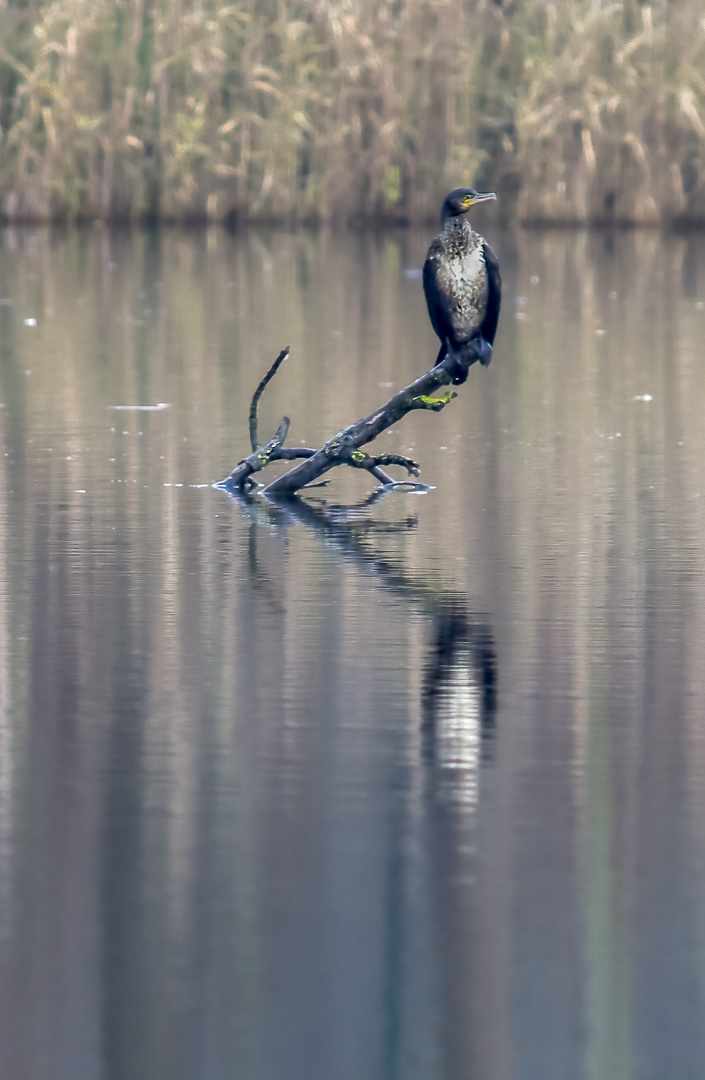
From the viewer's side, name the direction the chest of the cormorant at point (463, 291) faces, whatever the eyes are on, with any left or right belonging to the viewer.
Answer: facing the viewer
